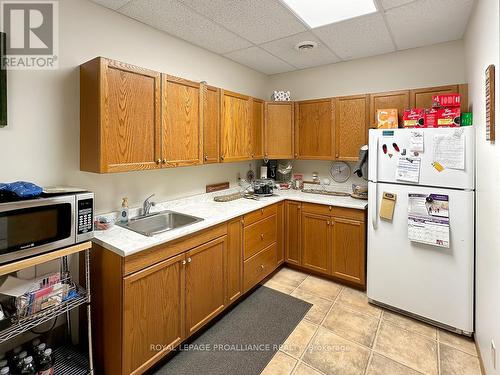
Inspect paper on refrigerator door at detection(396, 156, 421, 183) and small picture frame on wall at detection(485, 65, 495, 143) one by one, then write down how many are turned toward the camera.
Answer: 1

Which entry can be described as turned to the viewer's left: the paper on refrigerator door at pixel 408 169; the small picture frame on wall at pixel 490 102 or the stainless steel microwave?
the small picture frame on wall

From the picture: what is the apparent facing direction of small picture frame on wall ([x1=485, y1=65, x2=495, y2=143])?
to the viewer's left

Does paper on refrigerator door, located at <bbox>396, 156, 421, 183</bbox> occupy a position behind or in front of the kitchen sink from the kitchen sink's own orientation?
in front
